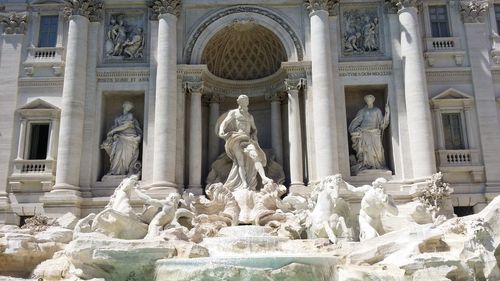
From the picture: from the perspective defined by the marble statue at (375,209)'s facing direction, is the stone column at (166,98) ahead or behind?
behind

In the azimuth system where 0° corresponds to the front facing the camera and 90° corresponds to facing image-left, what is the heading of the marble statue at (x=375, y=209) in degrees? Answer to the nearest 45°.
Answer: approximately 315°

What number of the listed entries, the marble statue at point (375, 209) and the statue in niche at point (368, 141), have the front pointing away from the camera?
0

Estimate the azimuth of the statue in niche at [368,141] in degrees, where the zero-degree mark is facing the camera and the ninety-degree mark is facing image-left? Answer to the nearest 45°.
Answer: approximately 0°

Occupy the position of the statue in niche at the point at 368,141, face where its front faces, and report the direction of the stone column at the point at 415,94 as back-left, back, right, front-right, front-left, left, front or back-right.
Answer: left

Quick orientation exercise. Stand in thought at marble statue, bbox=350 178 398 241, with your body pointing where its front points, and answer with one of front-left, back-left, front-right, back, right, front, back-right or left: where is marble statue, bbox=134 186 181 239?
back-right

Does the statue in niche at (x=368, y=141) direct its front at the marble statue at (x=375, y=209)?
yes

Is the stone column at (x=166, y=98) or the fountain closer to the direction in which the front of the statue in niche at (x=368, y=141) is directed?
the fountain

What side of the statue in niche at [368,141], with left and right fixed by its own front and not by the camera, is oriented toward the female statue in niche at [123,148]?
right

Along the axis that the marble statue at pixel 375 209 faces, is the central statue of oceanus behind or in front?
behind
